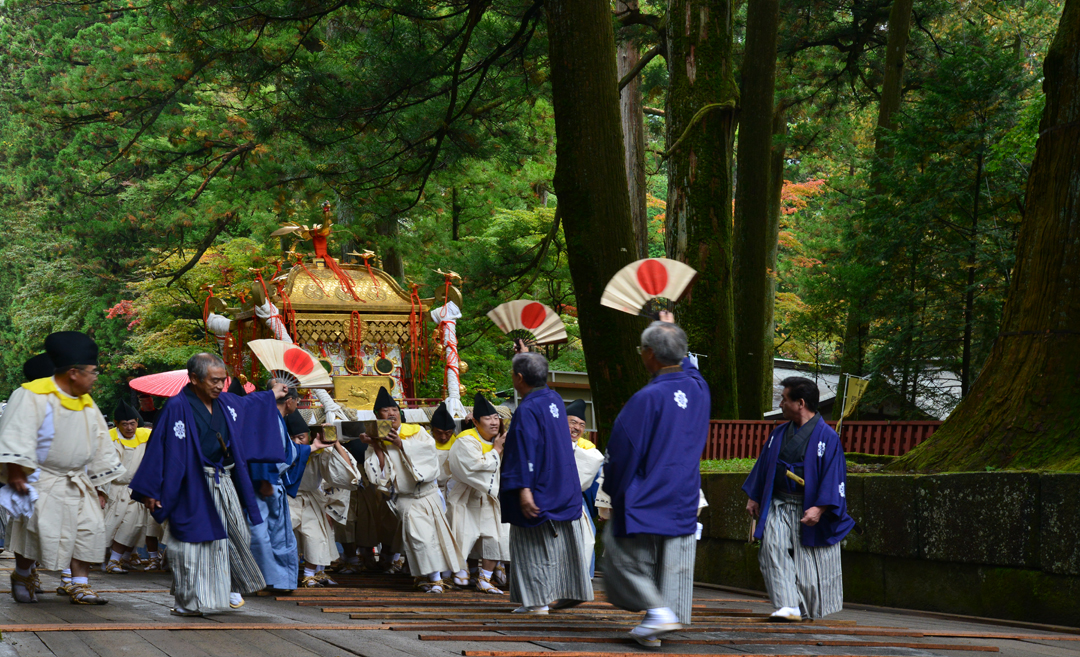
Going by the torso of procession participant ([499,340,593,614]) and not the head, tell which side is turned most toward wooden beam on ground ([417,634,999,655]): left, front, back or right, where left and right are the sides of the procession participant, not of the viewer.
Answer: back

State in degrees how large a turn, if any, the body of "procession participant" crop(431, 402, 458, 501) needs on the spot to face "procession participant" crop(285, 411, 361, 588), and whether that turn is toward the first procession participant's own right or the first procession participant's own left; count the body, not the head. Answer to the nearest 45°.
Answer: approximately 90° to the first procession participant's own right

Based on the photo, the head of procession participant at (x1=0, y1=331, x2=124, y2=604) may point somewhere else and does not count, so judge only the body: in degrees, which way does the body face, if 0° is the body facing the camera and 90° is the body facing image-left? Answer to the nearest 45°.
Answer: approximately 315°

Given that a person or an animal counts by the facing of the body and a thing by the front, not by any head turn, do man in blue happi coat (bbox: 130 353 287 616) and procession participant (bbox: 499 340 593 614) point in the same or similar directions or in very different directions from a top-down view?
very different directions

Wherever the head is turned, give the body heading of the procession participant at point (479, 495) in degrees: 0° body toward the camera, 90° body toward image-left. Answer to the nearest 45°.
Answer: approximately 315°

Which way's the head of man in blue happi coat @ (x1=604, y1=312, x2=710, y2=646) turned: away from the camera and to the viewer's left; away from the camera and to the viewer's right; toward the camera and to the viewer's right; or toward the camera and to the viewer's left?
away from the camera and to the viewer's left

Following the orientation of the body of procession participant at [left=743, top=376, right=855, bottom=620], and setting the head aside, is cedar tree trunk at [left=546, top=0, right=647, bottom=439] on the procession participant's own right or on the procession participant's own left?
on the procession participant's own right

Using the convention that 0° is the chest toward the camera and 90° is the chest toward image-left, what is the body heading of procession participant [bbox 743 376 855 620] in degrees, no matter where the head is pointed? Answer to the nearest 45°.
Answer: approximately 45°

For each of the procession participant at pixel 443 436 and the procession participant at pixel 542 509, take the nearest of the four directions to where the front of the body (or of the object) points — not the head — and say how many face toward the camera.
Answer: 1
